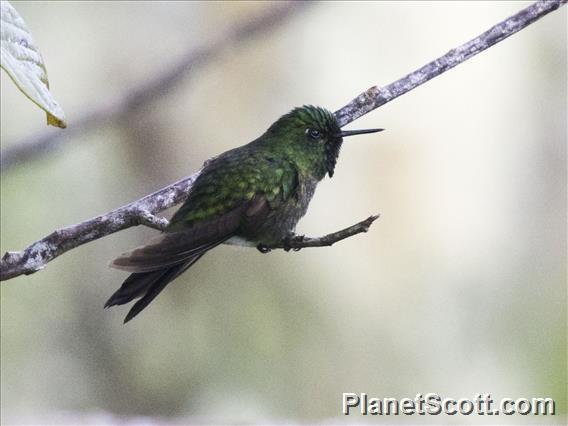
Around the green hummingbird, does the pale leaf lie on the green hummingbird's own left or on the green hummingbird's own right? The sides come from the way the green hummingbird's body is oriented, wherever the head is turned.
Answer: on the green hummingbird's own right

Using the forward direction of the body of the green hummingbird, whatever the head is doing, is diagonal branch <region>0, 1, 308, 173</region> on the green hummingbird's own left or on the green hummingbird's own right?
on the green hummingbird's own left

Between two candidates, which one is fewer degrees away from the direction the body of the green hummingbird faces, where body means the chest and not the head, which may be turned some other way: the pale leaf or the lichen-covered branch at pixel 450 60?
the lichen-covered branch

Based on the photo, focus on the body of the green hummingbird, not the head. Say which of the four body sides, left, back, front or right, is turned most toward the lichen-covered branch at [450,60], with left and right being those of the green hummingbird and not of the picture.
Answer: front

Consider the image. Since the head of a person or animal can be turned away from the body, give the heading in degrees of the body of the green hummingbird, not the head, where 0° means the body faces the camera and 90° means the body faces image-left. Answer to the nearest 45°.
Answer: approximately 270°
